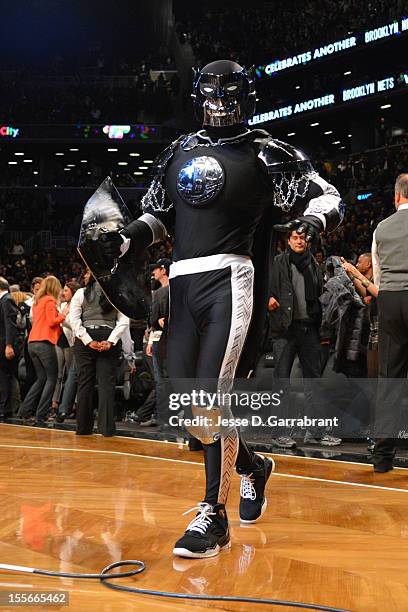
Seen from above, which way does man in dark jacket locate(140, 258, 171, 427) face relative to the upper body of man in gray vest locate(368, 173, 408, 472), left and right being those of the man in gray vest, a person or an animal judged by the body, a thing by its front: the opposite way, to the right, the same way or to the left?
to the left

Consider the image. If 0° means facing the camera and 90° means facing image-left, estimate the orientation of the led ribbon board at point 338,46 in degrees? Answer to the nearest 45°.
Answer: approximately 45°

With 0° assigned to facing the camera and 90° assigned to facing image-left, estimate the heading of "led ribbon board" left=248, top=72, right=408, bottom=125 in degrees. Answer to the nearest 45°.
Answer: approximately 45°

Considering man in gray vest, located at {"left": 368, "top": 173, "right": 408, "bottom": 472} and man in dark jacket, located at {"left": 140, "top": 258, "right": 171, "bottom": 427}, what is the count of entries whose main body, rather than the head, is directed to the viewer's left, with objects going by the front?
1

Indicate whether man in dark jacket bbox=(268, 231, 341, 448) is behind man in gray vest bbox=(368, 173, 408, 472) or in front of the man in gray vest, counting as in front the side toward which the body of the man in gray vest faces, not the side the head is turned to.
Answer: in front

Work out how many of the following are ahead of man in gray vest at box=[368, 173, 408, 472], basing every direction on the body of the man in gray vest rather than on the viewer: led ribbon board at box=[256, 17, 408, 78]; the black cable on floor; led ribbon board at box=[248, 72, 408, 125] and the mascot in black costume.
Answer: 2

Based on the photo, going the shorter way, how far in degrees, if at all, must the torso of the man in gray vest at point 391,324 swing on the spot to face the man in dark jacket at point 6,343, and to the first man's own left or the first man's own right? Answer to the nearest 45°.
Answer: approximately 45° to the first man's own left

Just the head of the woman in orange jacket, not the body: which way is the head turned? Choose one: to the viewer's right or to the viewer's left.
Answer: to the viewer's right

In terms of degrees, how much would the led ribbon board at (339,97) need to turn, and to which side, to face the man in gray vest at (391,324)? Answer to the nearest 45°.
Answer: approximately 45° to its left
